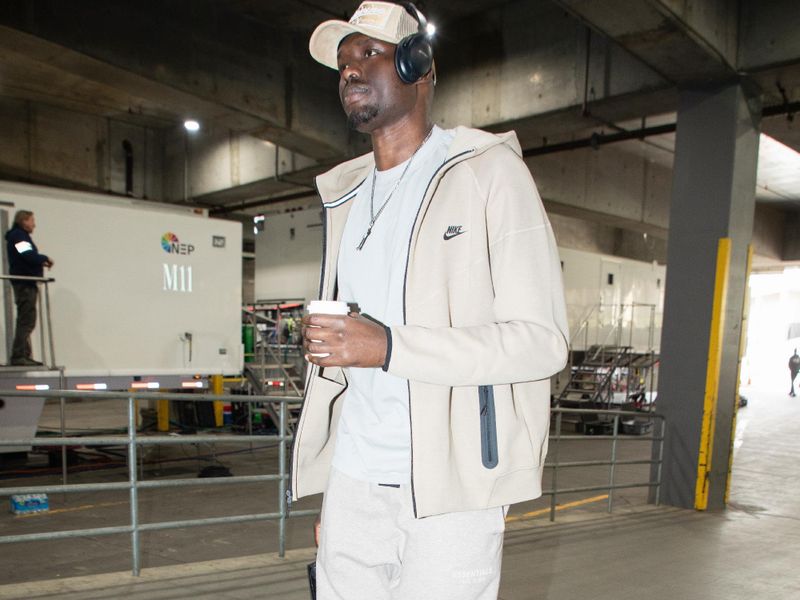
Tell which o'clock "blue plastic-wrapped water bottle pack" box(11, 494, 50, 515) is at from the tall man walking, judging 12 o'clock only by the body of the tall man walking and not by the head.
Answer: The blue plastic-wrapped water bottle pack is roughly at 3 o'clock from the tall man walking.

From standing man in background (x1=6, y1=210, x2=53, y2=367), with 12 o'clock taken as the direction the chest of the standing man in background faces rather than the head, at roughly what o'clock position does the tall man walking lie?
The tall man walking is roughly at 3 o'clock from the standing man in background.

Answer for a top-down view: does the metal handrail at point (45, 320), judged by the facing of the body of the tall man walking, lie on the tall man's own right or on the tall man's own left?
on the tall man's own right

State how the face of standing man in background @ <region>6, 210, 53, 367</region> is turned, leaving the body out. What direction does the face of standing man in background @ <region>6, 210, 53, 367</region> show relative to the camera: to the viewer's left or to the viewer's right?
to the viewer's right

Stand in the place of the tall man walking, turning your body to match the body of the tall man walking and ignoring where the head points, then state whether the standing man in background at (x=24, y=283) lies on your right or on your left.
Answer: on your right

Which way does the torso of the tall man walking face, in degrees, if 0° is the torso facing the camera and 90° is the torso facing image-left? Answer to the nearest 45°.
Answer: approximately 45°

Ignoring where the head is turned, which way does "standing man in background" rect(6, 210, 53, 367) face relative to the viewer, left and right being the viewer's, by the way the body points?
facing to the right of the viewer

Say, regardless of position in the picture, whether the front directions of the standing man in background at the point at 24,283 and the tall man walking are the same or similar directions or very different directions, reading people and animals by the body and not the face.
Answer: very different directions

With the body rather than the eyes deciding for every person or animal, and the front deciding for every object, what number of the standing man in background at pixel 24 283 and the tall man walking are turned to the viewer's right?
1
